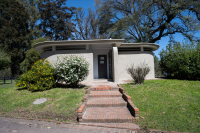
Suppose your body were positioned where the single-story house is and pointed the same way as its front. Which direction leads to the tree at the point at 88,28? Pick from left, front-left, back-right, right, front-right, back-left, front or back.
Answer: back

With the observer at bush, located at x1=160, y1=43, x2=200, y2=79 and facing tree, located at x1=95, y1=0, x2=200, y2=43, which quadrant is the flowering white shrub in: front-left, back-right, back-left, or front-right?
back-left

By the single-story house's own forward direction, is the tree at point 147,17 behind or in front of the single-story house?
behind

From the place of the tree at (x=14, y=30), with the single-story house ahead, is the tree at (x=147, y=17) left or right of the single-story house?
left

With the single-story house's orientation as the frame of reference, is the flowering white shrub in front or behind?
in front

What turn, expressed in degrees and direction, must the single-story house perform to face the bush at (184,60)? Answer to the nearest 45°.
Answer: approximately 90° to its left

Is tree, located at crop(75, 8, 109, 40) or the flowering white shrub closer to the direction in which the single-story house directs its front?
the flowering white shrub

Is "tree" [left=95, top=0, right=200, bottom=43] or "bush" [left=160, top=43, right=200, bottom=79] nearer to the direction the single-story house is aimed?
the bush

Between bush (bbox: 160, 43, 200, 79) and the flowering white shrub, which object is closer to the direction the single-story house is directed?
the flowering white shrub

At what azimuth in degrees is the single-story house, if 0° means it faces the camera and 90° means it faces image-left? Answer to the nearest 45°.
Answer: approximately 0°

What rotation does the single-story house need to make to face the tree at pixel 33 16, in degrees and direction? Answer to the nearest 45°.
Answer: approximately 135° to its right

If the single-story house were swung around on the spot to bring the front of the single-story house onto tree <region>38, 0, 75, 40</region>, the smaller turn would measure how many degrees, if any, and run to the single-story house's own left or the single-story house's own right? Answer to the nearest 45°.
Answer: approximately 135° to the single-story house's own right

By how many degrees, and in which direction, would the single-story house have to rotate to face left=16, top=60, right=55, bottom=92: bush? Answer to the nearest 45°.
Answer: approximately 45° to its right
